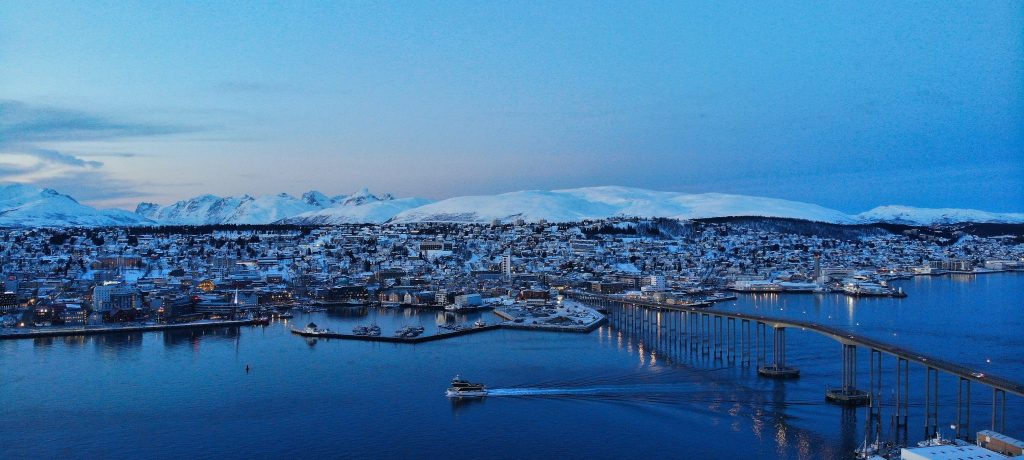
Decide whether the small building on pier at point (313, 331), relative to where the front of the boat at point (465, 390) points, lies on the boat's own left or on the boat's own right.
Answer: on the boat's own right

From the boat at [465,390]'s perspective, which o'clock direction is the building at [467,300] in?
The building is roughly at 3 o'clock from the boat.

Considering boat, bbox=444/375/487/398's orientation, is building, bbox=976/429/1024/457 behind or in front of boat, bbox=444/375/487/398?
behind

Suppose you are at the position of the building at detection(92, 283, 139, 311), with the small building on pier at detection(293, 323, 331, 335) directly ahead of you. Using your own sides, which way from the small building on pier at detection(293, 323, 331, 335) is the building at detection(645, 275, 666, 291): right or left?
left

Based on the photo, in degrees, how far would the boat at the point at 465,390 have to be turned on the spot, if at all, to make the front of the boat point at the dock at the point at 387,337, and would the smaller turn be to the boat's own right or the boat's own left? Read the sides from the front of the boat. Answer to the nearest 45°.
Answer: approximately 90° to the boat's own right

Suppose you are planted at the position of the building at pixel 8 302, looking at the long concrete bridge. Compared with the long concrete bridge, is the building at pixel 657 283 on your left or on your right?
left

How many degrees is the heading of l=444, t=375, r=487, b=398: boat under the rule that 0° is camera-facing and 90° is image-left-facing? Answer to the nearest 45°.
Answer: approximately 90°

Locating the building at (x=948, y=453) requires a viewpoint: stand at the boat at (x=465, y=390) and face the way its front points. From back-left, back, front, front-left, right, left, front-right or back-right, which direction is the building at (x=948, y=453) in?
back-left

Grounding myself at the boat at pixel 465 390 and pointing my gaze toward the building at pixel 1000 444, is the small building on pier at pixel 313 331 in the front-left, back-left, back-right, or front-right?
back-left

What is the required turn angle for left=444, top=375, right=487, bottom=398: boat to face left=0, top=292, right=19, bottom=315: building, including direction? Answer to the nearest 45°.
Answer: approximately 45° to its right

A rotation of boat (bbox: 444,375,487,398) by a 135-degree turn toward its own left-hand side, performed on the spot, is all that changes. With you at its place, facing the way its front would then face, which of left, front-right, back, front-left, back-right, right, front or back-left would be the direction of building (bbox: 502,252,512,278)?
back-left
